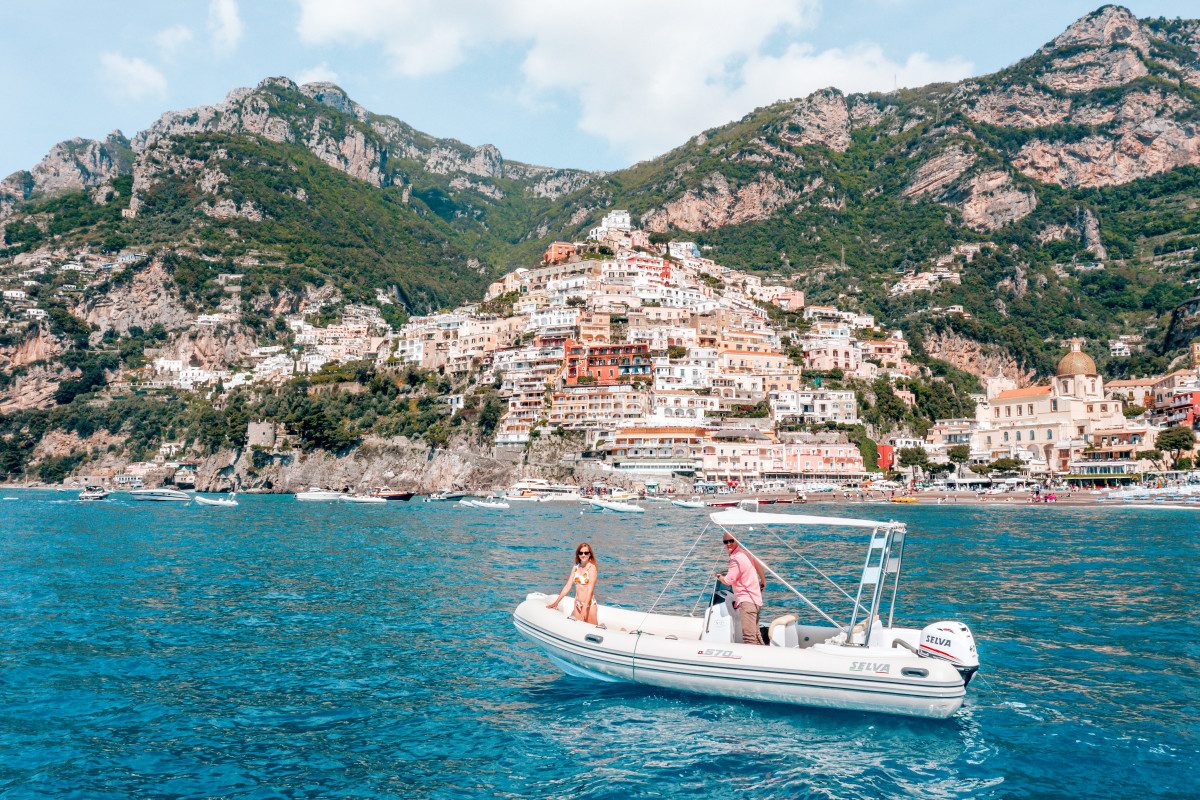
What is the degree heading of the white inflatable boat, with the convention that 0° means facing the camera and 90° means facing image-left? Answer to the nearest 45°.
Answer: approximately 90°

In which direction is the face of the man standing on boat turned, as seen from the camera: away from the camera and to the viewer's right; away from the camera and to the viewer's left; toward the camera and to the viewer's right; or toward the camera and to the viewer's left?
toward the camera and to the viewer's left

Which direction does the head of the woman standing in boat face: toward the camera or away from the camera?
toward the camera
